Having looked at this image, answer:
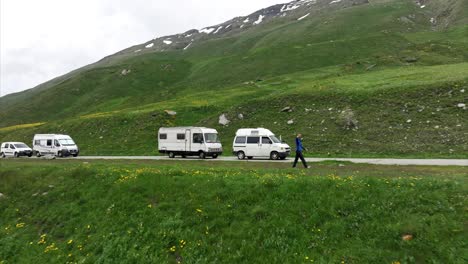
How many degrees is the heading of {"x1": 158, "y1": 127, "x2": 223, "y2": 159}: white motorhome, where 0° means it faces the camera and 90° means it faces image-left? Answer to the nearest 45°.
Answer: approximately 315°

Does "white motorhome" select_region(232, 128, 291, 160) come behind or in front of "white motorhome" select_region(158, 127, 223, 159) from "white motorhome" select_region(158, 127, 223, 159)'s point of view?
in front
